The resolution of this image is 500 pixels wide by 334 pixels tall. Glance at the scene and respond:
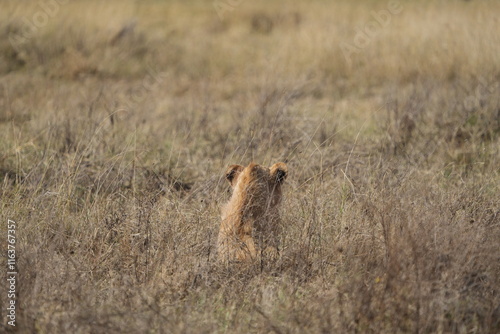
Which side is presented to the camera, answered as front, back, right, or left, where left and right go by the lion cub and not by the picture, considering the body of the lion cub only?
back
